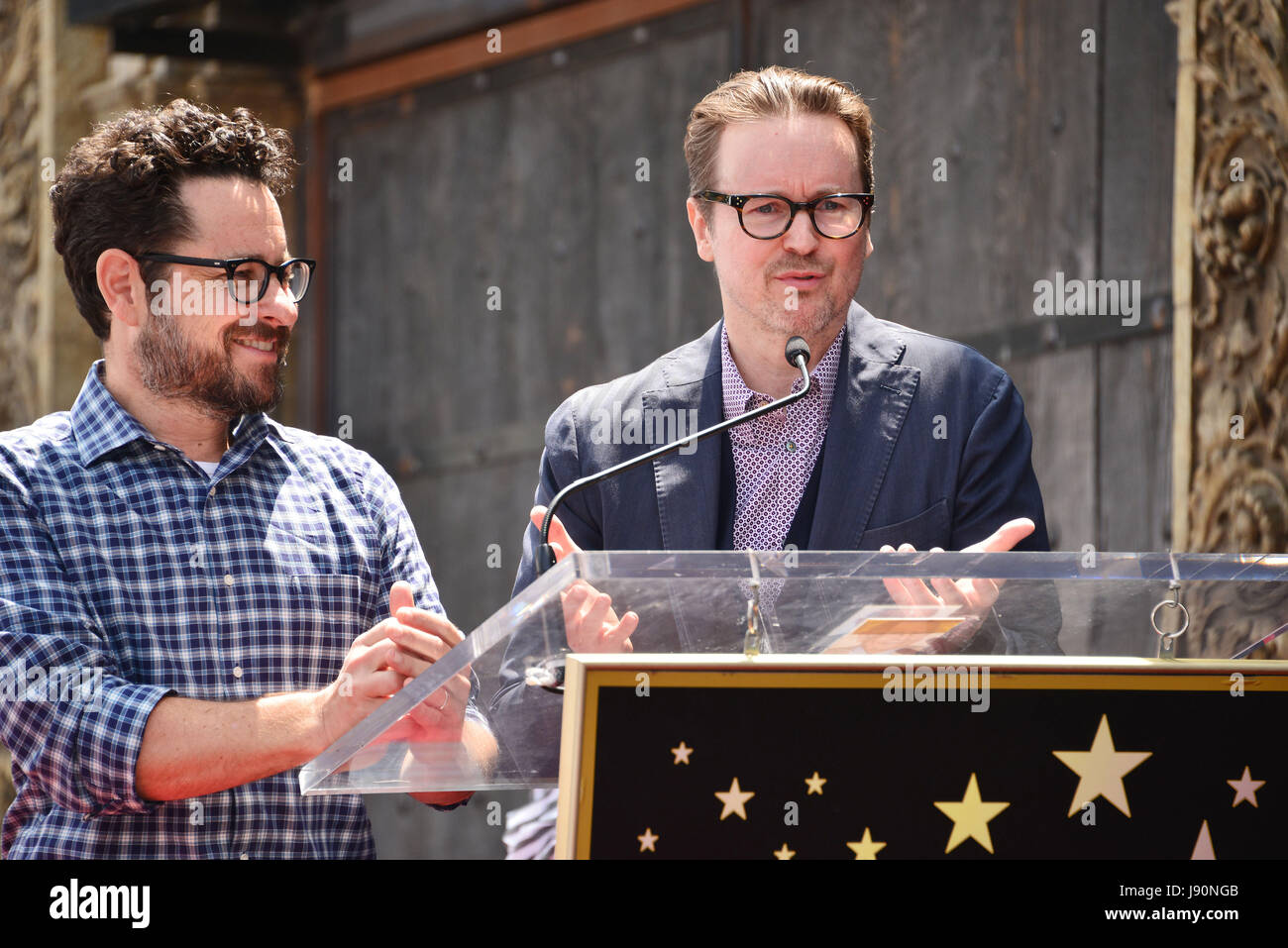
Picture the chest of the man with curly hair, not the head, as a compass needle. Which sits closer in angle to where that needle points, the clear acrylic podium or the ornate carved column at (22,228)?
the clear acrylic podium

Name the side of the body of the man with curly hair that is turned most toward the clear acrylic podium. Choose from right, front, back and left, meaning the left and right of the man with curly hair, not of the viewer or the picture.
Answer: front

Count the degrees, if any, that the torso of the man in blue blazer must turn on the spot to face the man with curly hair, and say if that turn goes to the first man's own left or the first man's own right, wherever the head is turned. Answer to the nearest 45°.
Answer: approximately 90° to the first man's own right

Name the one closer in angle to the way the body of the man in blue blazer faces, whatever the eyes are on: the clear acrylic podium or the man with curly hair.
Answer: the clear acrylic podium

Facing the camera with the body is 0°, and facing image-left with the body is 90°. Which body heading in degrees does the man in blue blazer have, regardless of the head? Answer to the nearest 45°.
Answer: approximately 0°

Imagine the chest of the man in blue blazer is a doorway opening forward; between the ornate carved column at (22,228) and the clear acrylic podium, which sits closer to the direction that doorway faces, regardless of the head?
the clear acrylic podium

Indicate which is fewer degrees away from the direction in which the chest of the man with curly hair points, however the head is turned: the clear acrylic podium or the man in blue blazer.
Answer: the clear acrylic podium

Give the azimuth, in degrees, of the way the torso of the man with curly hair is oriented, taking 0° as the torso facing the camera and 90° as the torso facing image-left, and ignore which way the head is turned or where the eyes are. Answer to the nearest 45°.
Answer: approximately 315°

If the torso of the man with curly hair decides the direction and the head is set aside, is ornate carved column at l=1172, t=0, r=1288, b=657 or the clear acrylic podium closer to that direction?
the clear acrylic podium

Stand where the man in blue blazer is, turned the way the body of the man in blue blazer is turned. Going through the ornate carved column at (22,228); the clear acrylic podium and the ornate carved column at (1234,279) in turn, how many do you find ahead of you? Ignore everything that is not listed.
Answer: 1

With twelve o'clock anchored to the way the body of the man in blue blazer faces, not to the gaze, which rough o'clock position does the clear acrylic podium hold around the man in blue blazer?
The clear acrylic podium is roughly at 12 o'clock from the man in blue blazer.
